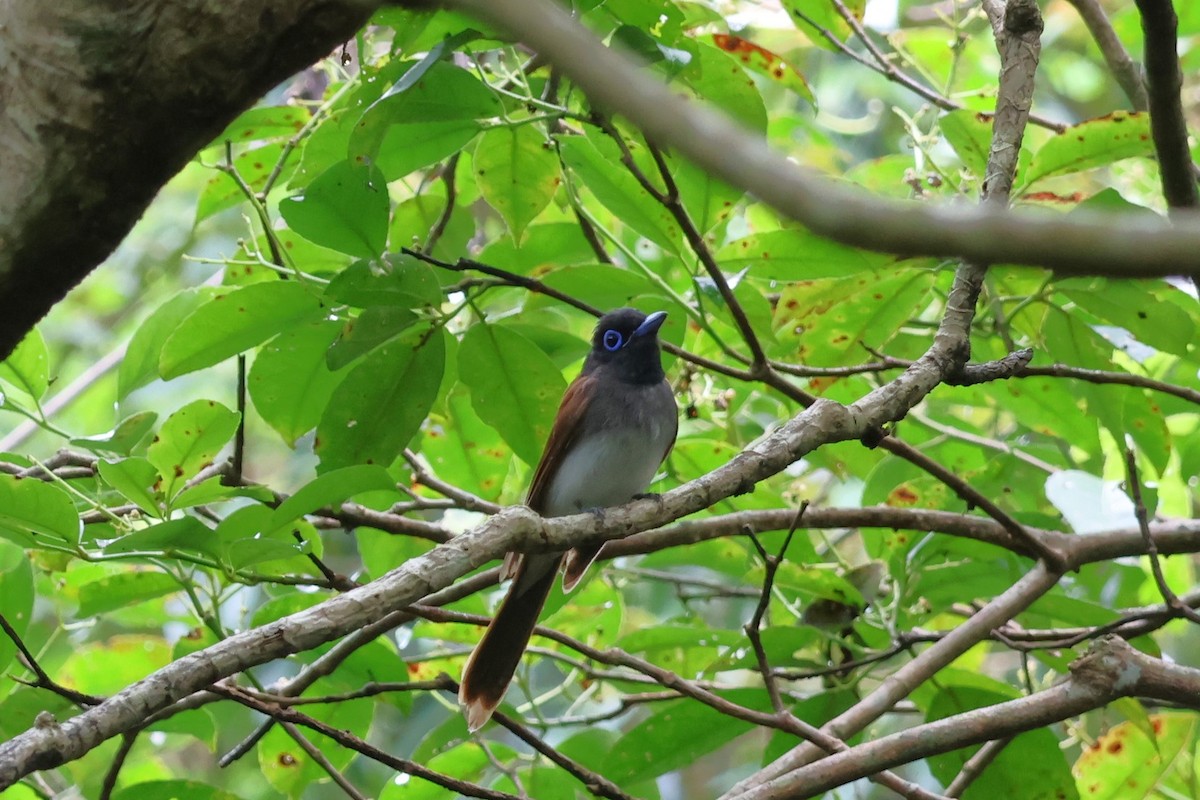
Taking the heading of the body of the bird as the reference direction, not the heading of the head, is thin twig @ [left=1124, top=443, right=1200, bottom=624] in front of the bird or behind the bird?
in front

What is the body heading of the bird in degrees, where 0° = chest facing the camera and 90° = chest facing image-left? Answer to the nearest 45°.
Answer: approximately 315°

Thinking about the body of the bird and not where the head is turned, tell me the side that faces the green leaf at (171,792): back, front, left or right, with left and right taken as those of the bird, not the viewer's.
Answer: right

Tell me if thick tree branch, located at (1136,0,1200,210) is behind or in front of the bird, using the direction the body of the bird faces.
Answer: in front

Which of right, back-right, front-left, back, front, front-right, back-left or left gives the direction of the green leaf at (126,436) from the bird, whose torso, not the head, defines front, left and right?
right
